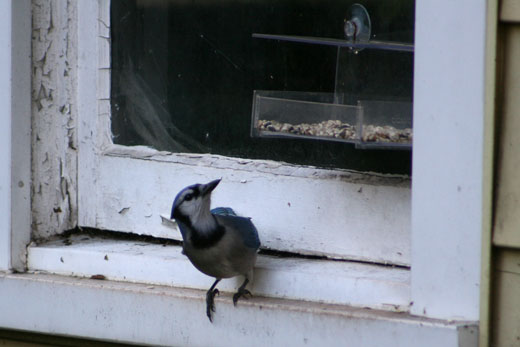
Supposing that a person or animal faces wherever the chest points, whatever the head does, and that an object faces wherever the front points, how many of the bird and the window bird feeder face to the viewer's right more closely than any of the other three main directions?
0

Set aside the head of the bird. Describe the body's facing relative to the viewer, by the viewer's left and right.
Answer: facing the viewer and to the left of the viewer
